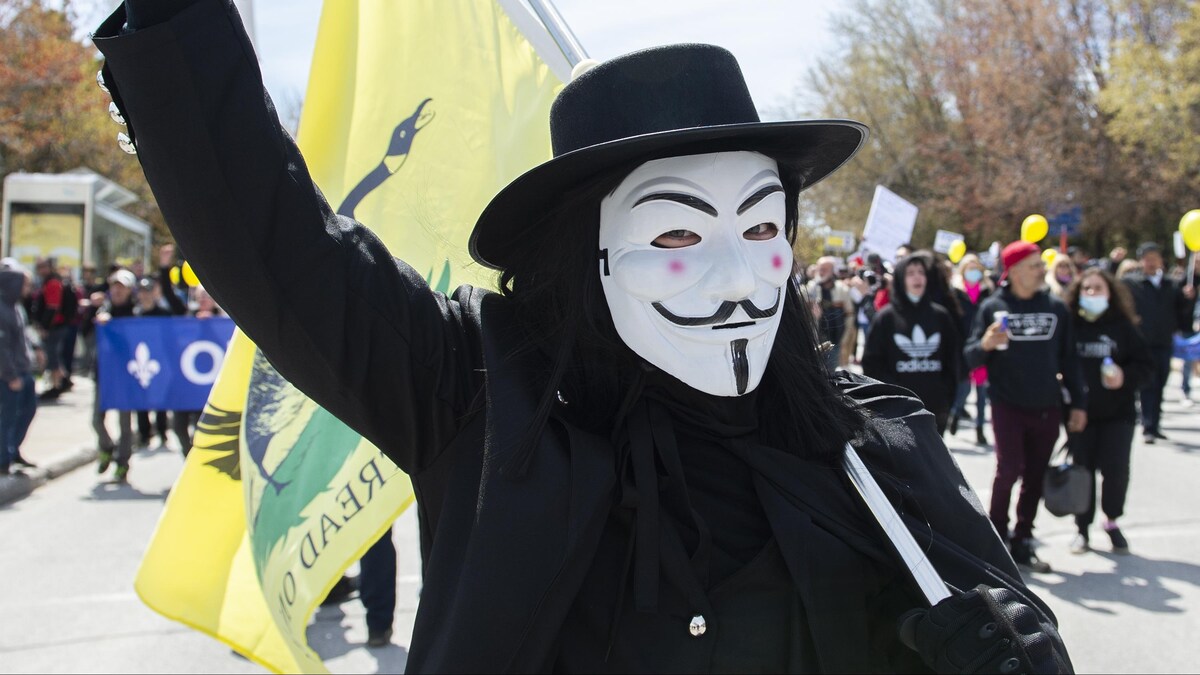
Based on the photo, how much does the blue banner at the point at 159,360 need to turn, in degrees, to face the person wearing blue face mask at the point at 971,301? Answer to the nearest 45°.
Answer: approximately 90° to its left

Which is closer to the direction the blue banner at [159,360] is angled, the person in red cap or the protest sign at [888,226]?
the person in red cap

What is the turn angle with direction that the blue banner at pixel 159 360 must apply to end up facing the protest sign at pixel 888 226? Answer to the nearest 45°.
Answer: approximately 90° to its left

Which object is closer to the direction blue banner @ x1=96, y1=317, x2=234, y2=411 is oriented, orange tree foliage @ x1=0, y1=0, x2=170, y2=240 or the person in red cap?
the person in red cap

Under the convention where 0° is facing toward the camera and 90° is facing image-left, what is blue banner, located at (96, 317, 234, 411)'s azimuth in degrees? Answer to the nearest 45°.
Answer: approximately 0°

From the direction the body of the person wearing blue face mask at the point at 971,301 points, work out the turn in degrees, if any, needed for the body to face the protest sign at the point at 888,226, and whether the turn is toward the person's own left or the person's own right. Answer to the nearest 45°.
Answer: approximately 135° to the person's own right

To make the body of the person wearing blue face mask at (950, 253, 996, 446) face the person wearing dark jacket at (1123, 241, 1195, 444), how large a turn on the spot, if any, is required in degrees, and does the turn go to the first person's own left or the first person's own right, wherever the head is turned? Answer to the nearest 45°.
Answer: approximately 90° to the first person's own left

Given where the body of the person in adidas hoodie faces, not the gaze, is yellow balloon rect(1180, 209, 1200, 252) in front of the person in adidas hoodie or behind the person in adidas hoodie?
behind

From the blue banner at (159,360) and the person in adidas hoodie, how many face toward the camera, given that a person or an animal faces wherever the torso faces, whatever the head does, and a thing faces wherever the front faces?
2

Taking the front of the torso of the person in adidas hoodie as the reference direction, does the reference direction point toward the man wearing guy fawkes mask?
yes

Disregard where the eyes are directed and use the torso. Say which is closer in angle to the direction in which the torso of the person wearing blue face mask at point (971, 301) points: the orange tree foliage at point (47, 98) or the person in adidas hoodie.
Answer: the person in adidas hoodie

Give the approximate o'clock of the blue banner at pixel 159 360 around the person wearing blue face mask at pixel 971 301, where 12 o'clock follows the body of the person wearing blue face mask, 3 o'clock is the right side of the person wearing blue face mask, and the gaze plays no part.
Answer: The blue banner is roughly at 2 o'clock from the person wearing blue face mask.

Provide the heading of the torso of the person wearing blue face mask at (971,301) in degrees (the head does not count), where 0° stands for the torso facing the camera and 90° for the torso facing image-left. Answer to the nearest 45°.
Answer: approximately 0°

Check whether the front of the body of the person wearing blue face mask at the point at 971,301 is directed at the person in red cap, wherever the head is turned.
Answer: yes
